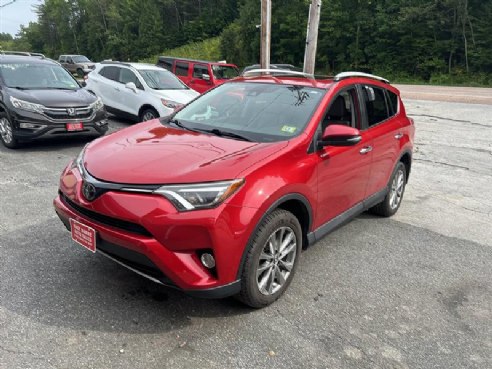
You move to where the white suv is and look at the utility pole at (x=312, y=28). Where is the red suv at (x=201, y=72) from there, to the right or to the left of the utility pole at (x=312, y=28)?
left

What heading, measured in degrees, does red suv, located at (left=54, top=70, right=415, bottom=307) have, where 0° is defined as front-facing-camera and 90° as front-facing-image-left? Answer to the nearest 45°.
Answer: approximately 45°

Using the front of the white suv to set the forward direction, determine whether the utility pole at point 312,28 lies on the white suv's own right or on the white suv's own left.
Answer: on the white suv's own left

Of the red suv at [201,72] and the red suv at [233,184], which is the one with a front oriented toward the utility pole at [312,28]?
the red suv at [201,72]

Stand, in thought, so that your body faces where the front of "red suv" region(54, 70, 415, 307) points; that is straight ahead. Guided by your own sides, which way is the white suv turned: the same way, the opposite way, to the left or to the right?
to the left

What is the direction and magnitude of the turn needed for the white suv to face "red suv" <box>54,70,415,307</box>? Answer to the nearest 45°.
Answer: approximately 45° to its right

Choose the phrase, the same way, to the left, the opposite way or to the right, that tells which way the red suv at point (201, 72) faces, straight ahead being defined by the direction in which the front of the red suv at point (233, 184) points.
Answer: to the left

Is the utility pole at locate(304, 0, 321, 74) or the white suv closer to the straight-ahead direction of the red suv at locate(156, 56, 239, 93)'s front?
the utility pole

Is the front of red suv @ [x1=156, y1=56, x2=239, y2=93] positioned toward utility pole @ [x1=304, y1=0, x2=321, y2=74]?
yes

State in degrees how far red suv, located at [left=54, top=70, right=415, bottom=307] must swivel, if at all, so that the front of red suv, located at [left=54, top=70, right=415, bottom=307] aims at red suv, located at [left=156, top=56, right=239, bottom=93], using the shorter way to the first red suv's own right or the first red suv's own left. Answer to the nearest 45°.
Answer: approximately 135° to the first red suv's own right
